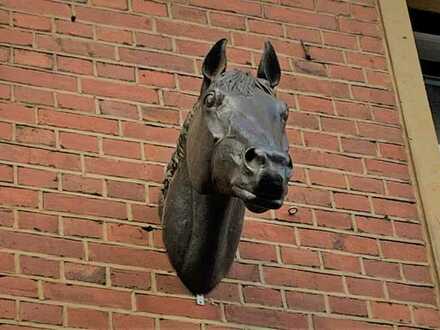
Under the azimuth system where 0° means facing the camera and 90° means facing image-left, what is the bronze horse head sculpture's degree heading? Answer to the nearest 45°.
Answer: approximately 315°
